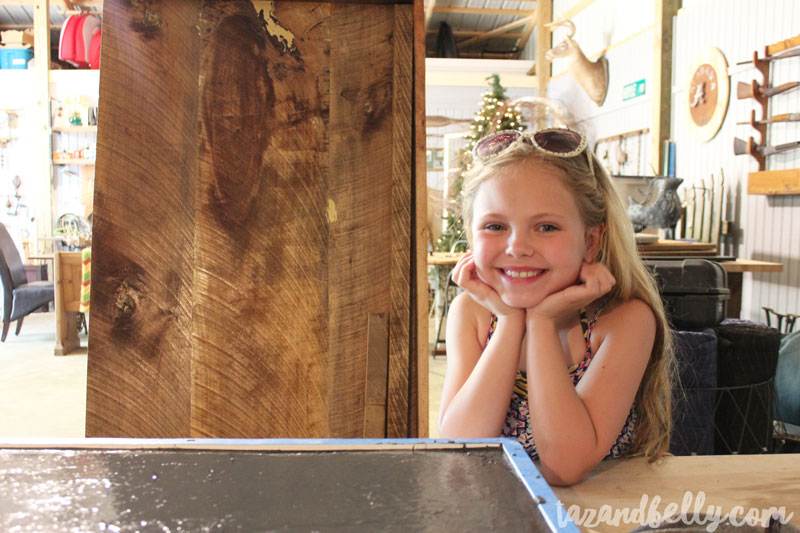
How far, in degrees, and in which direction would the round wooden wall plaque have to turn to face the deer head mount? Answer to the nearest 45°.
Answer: approximately 90° to its right

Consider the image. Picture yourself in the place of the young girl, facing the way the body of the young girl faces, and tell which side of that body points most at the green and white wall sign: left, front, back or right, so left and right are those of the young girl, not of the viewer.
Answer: back

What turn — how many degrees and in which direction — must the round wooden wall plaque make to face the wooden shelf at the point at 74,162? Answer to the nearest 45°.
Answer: approximately 45° to its right

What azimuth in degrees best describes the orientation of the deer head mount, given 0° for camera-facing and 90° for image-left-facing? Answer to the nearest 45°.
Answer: approximately 90°

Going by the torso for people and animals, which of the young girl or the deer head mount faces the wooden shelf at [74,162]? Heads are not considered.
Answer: the deer head mount

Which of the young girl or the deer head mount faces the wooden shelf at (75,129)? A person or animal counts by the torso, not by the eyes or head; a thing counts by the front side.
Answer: the deer head mount

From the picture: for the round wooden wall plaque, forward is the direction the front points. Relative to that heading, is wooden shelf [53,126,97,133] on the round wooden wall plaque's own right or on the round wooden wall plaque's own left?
on the round wooden wall plaque's own right

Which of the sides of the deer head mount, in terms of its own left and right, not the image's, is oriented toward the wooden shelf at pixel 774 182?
left

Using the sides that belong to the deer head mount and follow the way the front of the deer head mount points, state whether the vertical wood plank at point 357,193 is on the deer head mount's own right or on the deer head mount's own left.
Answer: on the deer head mount's own left

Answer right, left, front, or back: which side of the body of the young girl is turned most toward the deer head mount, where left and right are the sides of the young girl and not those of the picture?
back

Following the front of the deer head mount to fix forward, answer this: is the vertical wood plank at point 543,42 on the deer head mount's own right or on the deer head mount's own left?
on the deer head mount's own right

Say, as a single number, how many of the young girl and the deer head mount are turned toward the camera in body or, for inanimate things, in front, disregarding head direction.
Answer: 1

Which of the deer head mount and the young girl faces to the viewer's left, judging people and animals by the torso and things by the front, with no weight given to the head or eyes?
the deer head mount

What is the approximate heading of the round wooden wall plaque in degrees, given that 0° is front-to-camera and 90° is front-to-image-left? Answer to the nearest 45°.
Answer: approximately 45°
